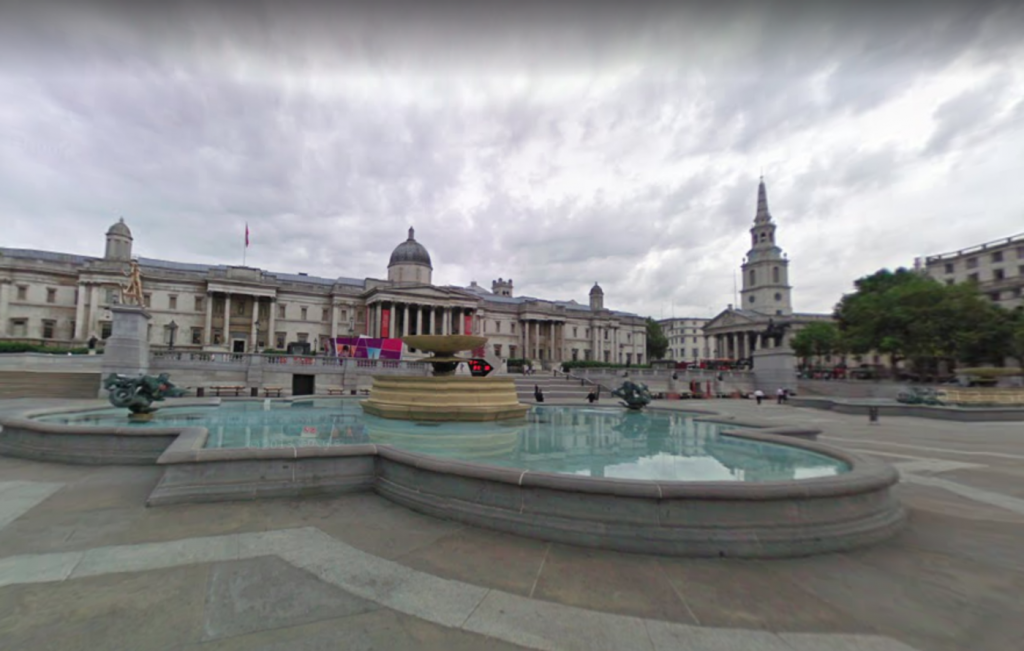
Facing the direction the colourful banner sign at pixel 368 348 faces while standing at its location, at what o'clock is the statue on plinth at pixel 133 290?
The statue on plinth is roughly at 1 o'clock from the colourful banner sign.

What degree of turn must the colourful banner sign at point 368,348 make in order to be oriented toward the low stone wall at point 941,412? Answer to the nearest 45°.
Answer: approximately 45° to its left

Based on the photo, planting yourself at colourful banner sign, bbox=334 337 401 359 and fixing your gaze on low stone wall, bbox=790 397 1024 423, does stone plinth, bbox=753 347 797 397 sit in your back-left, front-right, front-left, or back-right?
front-left

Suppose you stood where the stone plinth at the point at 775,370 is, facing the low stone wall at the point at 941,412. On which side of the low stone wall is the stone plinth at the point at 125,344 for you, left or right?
right

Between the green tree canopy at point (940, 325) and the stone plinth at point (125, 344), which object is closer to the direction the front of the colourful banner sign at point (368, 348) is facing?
the stone plinth

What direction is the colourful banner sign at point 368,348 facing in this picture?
toward the camera

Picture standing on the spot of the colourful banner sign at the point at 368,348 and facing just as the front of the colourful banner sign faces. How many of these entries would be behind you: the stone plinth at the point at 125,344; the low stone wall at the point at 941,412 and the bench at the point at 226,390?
0

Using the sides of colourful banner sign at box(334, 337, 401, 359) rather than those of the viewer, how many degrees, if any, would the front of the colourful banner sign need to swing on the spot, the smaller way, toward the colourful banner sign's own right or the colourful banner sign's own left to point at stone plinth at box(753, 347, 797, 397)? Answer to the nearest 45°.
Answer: approximately 90° to the colourful banner sign's own left

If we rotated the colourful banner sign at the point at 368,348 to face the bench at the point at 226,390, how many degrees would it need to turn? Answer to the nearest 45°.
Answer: approximately 45° to its right

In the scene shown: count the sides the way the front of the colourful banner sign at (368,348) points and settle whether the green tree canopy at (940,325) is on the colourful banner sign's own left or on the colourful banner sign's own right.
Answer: on the colourful banner sign's own left

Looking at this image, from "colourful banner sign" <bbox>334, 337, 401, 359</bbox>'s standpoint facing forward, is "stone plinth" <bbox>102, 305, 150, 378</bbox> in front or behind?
in front
